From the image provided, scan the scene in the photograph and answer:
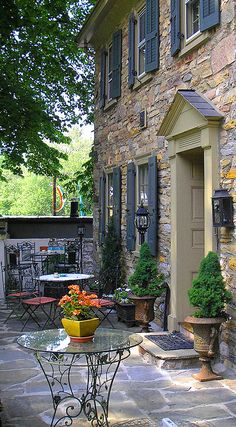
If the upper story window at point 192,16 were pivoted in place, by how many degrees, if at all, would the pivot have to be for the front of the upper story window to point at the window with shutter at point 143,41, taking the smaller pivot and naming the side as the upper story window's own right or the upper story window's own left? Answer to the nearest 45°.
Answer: approximately 90° to the upper story window's own right

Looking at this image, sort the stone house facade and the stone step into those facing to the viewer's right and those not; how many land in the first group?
0

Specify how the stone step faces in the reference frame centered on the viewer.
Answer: facing the viewer and to the left of the viewer

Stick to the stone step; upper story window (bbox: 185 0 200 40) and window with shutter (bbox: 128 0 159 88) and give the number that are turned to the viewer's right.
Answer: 0

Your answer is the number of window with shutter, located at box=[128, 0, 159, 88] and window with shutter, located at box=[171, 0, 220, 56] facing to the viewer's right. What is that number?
0

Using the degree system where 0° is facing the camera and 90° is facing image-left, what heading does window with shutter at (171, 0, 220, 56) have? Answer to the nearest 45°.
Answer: approximately 45°
